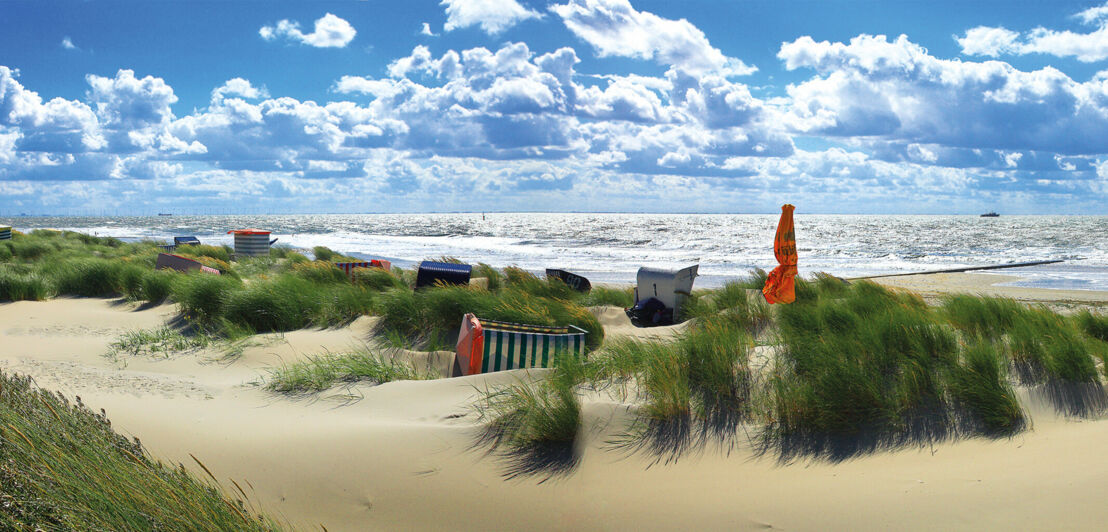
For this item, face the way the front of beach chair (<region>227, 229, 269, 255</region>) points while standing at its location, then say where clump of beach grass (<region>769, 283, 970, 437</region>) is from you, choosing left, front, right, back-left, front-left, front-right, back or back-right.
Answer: back

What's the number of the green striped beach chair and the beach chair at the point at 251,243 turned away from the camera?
2

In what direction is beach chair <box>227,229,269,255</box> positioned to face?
away from the camera

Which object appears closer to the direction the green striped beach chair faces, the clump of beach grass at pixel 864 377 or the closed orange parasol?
the closed orange parasol

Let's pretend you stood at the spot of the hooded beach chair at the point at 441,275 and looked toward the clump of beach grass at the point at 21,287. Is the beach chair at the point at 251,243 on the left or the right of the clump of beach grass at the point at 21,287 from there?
right

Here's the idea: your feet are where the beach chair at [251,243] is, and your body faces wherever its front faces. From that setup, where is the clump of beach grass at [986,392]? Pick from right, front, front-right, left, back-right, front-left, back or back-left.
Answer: back

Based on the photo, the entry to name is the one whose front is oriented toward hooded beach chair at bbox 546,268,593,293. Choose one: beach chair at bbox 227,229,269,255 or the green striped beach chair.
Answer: the green striped beach chair

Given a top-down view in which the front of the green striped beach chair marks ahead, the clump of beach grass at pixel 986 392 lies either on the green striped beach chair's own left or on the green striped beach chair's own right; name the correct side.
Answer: on the green striped beach chair's own right

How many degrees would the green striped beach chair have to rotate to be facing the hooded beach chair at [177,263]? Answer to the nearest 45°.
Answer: approximately 45° to its left

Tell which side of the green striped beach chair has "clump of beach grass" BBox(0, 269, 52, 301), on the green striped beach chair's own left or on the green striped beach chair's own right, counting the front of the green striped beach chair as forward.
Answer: on the green striped beach chair's own left

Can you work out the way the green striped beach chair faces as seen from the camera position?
facing away from the viewer

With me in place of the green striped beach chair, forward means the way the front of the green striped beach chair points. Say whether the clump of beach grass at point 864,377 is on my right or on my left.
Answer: on my right
